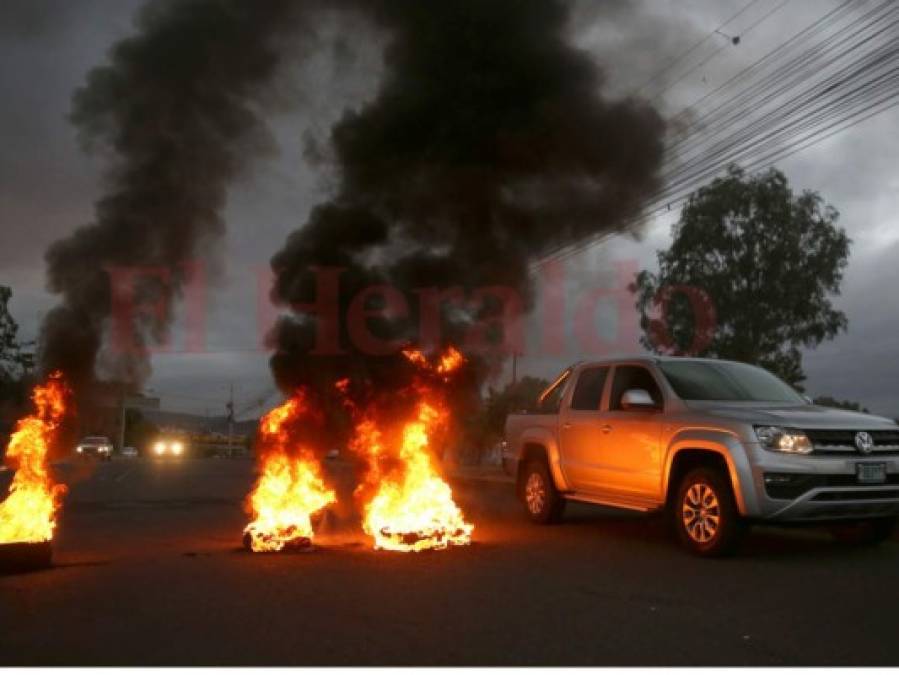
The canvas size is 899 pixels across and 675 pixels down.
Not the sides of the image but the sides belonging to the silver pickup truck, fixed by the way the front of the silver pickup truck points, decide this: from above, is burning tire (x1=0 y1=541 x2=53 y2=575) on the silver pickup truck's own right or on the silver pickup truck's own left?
on the silver pickup truck's own right

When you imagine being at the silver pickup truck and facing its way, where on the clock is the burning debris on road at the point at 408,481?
The burning debris on road is roughly at 4 o'clock from the silver pickup truck.

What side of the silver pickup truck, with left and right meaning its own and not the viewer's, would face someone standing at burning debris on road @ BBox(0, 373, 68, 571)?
right

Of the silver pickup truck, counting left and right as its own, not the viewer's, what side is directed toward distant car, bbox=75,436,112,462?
back

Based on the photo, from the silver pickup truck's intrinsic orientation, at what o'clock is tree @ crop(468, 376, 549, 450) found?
The tree is roughly at 7 o'clock from the silver pickup truck.

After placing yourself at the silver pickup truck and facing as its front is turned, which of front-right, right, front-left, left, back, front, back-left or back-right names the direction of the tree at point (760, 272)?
back-left

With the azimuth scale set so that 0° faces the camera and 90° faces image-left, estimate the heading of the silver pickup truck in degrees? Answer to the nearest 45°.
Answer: approximately 315°
